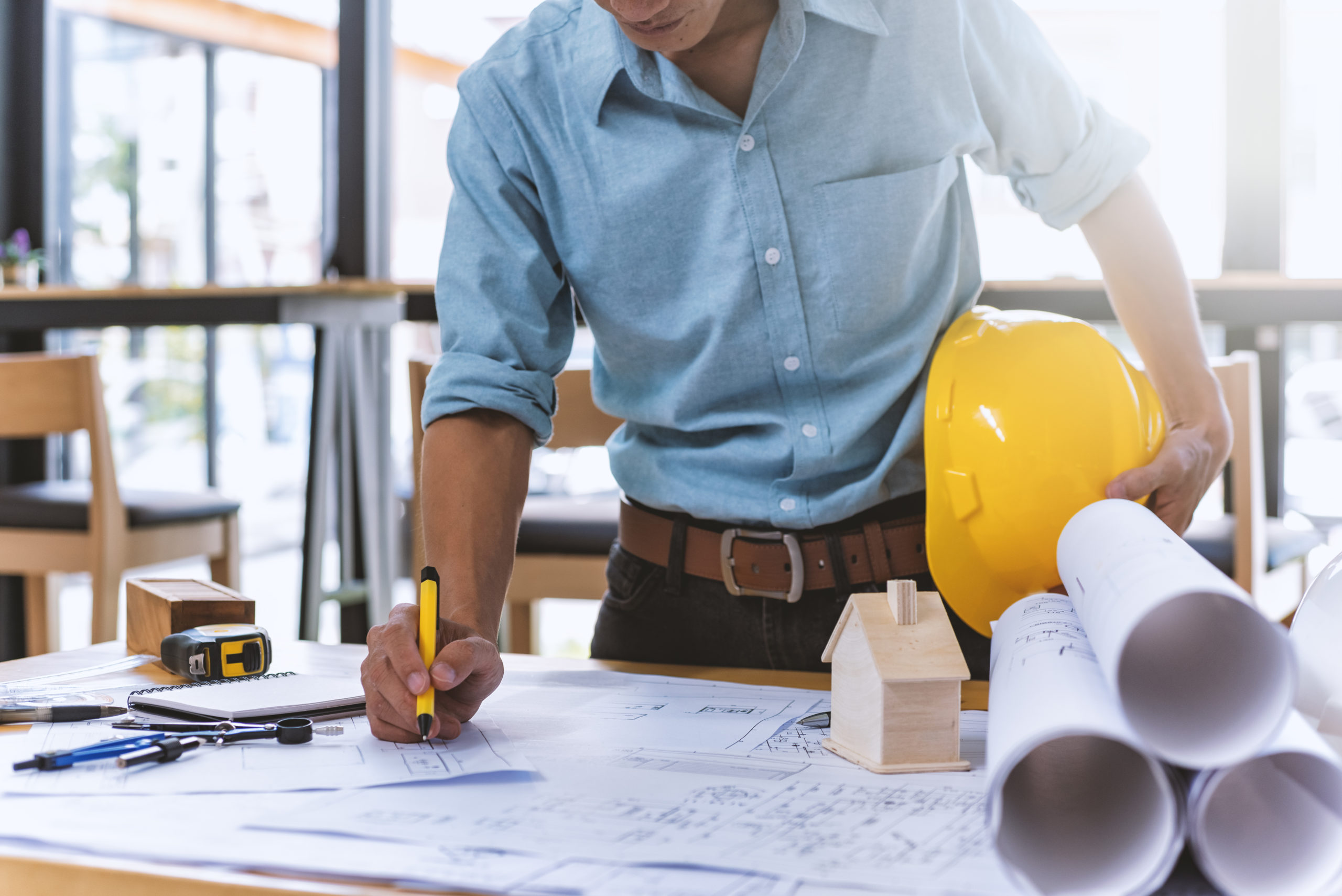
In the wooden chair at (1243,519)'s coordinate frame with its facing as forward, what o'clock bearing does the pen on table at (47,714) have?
The pen on table is roughly at 5 o'clock from the wooden chair.

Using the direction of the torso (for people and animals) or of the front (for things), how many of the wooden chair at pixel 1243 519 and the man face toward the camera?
1

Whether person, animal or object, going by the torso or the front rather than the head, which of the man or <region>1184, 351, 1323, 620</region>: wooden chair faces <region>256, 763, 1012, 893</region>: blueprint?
the man

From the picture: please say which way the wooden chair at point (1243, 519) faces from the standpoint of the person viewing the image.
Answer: facing away from the viewer and to the right of the viewer

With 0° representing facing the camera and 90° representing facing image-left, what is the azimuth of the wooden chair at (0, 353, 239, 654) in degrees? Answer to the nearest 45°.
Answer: approximately 225°

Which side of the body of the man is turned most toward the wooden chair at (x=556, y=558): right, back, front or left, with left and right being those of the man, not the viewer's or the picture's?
back

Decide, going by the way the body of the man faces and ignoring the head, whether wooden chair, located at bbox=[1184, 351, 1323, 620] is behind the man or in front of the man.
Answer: behind

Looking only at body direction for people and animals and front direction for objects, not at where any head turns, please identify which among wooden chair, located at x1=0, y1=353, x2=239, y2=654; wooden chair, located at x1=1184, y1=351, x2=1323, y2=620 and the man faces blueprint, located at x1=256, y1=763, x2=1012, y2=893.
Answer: the man

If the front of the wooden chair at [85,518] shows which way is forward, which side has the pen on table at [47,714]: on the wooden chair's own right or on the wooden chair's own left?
on the wooden chair's own right

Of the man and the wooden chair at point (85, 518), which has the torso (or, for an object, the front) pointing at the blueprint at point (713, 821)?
the man

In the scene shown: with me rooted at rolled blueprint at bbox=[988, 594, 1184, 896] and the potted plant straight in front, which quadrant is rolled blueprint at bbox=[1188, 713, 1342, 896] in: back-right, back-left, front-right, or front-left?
back-right

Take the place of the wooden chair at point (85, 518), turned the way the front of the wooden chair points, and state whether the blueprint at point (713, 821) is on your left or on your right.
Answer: on your right

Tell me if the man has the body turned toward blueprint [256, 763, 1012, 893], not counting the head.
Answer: yes
